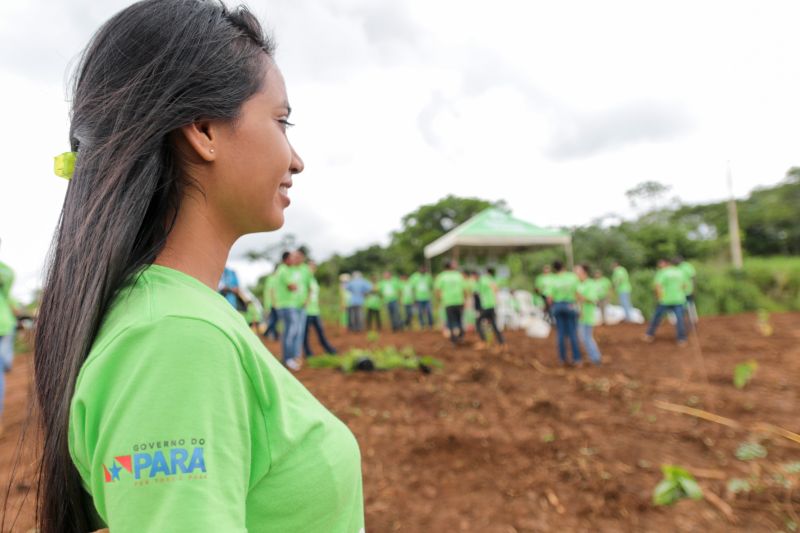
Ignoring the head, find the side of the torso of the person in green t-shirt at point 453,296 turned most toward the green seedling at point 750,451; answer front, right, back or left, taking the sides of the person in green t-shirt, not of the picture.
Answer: back

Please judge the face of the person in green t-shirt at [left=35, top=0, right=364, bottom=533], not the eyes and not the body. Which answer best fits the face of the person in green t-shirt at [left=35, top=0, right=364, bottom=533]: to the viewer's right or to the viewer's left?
to the viewer's right

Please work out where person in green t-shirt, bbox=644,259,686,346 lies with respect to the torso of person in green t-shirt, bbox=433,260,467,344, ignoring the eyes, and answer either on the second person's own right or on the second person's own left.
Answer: on the second person's own right

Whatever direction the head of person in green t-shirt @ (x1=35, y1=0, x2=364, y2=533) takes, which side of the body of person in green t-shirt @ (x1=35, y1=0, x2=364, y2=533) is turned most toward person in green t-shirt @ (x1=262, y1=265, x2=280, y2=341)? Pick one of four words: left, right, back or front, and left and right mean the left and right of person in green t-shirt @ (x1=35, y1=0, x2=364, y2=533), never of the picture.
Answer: left

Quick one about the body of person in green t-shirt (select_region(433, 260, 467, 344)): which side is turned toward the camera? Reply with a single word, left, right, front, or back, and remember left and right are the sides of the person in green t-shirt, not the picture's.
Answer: back

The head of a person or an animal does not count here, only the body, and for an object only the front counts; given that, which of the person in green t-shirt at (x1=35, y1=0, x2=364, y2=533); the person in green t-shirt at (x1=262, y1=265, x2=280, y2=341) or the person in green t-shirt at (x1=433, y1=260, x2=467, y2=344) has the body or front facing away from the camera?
the person in green t-shirt at (x1=433, y1=260, x2=467, y2=344)

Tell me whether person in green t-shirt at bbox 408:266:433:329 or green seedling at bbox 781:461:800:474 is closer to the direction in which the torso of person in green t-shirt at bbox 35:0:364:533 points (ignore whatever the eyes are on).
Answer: the green seedling

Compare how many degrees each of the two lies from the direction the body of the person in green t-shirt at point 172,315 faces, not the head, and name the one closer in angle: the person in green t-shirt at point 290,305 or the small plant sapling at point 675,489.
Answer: the small plant sapling

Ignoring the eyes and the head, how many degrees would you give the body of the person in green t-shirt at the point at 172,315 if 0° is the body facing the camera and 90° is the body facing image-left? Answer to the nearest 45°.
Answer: approximately 270°
